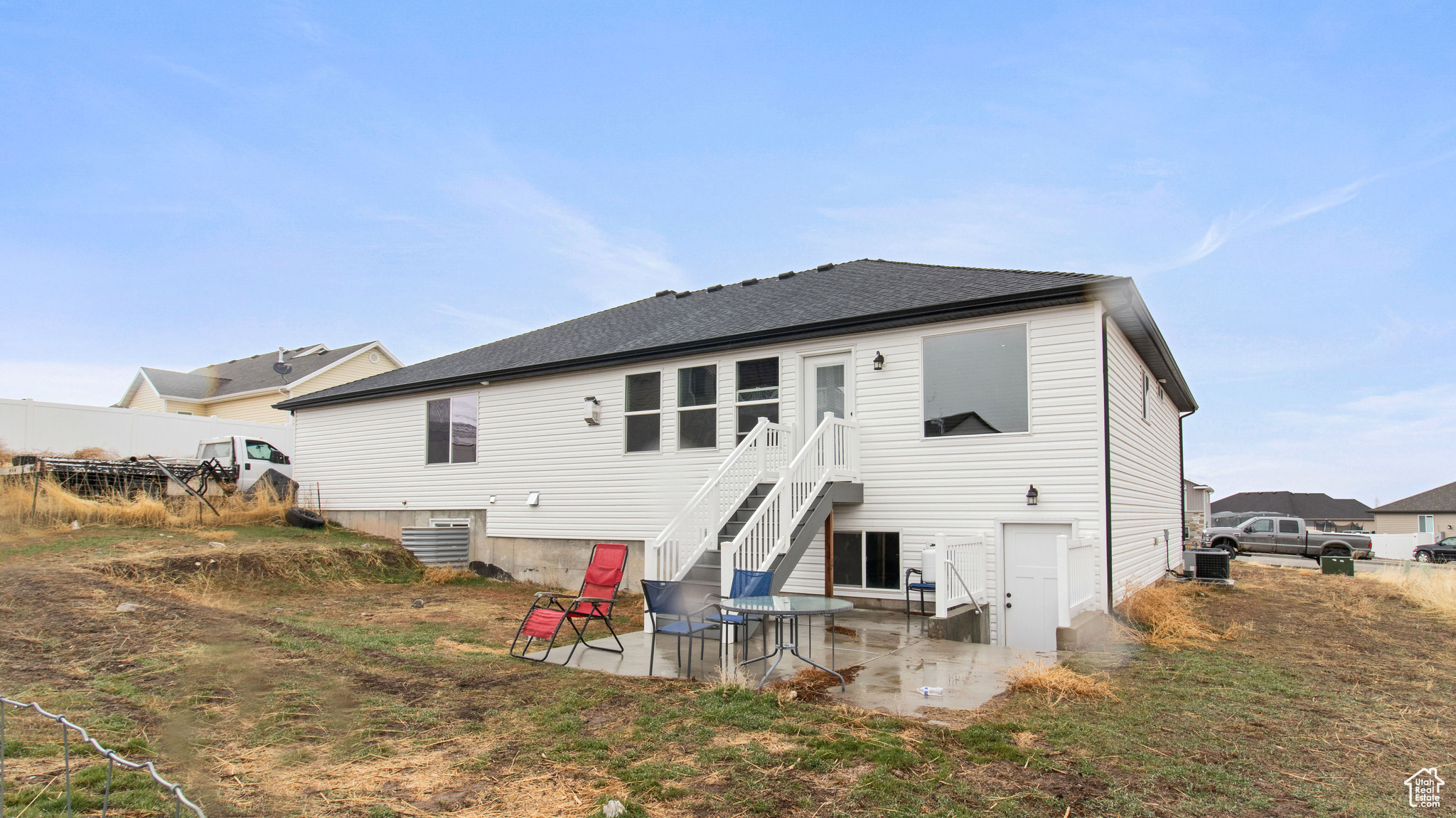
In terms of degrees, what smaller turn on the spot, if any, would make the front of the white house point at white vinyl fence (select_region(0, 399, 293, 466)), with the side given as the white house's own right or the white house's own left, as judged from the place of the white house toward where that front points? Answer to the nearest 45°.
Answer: approximately 90° to the white house's own left

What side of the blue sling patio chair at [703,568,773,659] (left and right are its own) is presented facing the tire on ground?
right

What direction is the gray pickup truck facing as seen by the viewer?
to the viewer's left

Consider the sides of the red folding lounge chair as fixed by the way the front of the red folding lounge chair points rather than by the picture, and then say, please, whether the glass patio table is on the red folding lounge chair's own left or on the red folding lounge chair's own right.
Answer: on the red folding lounge chair's own left

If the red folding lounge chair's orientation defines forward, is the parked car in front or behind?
behind

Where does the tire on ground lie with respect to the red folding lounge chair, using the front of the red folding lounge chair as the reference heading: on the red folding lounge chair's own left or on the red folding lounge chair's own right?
on the red folding lounge chair's own right

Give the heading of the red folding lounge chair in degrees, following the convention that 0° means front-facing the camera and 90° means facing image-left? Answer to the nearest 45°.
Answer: approximately 45°

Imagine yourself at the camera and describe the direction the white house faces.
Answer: facing away from the viewer and to the right of the viewer
